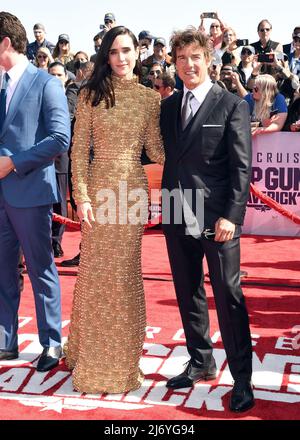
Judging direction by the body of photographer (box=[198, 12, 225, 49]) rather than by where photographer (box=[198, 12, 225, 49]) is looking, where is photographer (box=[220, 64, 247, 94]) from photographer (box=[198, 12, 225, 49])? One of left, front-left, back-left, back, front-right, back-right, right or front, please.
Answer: front-left

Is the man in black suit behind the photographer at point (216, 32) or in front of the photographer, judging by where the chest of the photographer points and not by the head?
in front

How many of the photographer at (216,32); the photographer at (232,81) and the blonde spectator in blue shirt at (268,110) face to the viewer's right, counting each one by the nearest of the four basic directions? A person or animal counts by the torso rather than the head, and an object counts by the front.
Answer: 0

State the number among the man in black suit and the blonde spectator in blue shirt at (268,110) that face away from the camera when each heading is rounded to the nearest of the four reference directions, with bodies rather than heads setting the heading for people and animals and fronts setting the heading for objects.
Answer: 0

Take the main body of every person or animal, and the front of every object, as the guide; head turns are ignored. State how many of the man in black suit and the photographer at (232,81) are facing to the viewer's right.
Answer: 0

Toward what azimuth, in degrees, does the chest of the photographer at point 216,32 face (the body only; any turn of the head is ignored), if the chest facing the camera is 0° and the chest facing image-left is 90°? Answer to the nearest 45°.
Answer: approximately 45°

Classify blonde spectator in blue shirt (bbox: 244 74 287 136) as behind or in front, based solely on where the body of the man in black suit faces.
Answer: behind

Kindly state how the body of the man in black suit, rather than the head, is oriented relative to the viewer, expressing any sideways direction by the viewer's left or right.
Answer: facing the viewer and to the left of the viewer

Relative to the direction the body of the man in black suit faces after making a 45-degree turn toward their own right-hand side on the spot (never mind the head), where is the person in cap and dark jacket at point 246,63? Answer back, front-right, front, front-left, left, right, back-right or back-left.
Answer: right

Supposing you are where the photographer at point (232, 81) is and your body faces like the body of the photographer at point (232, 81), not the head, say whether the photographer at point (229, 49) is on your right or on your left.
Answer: on your right

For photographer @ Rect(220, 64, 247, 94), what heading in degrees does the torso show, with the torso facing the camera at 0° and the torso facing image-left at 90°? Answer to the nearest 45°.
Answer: approximately 45°

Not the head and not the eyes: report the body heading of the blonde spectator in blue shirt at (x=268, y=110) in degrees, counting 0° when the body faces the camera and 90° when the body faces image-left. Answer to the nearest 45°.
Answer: approximately 45°
